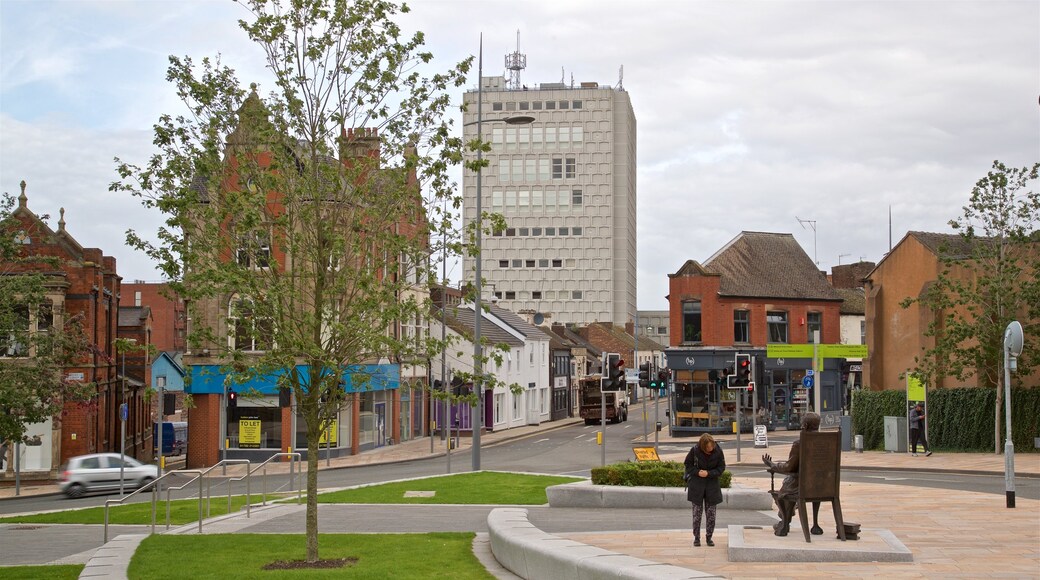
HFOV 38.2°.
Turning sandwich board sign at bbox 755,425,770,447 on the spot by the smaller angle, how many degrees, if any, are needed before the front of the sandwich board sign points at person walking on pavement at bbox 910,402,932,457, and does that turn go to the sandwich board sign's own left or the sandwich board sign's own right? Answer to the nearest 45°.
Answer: approximately 45° to the sandwich board sign's own left

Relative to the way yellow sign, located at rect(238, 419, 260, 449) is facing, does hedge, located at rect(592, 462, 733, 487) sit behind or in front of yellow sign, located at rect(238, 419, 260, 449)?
in front

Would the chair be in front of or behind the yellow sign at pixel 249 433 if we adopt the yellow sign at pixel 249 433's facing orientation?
in front

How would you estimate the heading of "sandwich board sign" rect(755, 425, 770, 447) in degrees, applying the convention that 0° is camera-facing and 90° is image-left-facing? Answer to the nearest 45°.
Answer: approximately 0°

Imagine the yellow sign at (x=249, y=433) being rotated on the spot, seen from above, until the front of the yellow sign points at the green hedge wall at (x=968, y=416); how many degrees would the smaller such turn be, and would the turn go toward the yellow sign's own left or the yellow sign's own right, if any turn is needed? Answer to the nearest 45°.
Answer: approximately 45° to the yellow sign's own left

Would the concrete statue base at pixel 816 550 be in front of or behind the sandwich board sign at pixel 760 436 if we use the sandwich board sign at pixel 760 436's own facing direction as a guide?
in front

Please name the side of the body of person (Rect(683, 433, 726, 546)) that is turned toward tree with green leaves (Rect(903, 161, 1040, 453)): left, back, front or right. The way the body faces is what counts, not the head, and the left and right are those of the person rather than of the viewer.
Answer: back

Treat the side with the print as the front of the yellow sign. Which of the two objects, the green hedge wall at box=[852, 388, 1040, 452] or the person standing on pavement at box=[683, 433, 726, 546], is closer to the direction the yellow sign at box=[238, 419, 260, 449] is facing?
the person standing on pavement

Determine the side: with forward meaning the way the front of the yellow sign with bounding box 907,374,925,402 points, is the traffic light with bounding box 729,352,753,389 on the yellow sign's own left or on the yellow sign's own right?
on the yellow sign's own right

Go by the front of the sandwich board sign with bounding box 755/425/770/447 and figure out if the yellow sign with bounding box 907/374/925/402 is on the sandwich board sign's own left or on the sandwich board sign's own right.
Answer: on the sandwich board sign's own left

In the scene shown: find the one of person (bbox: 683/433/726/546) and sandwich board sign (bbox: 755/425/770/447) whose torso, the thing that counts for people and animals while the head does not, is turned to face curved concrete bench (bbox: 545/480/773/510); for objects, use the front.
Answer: the sandwich board sign
